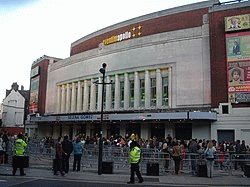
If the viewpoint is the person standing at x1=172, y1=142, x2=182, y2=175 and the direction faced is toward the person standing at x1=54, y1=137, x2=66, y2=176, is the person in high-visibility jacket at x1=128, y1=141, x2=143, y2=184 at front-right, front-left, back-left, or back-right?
front-left

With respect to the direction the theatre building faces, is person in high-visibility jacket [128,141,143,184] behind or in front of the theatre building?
in front

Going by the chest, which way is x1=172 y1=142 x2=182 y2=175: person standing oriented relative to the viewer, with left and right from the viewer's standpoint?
facing away from the viewer

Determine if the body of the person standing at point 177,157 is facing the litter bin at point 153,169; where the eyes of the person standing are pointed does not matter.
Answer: no

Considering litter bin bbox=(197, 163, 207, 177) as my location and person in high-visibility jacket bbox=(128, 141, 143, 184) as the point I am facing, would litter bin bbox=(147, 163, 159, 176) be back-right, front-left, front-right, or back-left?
front-right

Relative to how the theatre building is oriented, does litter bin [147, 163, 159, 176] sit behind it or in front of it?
in front

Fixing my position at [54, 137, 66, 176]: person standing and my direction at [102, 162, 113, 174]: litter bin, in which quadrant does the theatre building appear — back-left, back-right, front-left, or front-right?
front-left

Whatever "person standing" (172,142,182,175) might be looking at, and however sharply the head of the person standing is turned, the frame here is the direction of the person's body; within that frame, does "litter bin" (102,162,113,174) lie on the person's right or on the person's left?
on the person's left

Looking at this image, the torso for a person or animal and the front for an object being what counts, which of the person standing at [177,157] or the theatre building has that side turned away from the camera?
the person standing

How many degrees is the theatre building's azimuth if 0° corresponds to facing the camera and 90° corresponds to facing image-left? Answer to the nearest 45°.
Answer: approximately 45°
